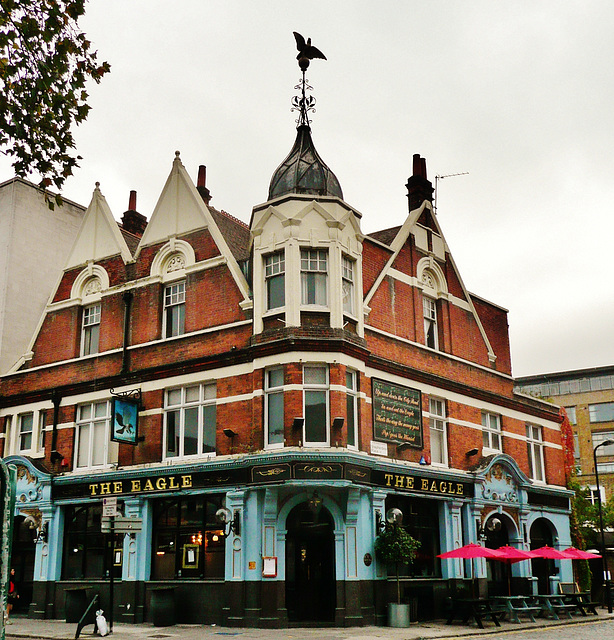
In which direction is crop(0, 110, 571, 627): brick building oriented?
toward the camera

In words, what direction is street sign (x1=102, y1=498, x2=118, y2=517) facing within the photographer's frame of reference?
facing the viewer

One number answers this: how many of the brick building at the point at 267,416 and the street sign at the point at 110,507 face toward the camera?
2

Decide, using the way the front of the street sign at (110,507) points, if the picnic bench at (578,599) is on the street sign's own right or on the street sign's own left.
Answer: on the street sign's own left

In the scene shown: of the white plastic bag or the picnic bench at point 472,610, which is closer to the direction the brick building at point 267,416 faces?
the white plastic bag

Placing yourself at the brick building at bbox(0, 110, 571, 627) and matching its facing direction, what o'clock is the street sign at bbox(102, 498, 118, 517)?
The street sign is roughly at 1 o'clock from the brick building.

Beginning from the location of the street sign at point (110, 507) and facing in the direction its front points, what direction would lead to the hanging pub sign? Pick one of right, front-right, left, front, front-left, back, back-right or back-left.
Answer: back

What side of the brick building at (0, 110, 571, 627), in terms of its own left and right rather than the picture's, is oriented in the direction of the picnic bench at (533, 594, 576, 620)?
left
